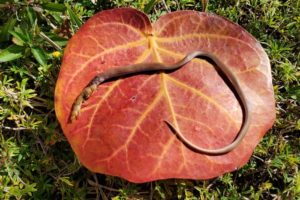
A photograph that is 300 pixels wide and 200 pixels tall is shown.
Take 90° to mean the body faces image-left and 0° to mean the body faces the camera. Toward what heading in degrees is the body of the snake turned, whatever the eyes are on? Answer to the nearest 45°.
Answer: approximately 45°
